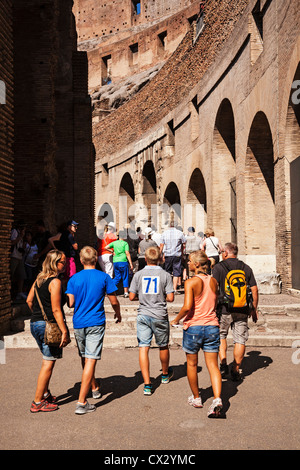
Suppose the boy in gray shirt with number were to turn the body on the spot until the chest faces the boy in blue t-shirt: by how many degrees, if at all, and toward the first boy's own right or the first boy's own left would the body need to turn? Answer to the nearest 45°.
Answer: approximately 135° to the first boy's own left

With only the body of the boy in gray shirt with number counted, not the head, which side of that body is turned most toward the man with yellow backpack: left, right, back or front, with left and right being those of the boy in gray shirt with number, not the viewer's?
right

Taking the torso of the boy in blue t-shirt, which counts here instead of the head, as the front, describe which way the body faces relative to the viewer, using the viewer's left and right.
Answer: facing away from the viewer

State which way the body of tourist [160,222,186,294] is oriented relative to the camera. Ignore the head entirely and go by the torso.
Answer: away from the camera

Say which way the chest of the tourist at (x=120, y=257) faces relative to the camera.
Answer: away from the camera

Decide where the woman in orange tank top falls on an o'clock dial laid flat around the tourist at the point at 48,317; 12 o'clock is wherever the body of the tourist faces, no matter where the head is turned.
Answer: The woman in orange tank top is roughly at 2 o'clock from the tourist.

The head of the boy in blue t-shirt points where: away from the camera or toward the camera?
away from the camera

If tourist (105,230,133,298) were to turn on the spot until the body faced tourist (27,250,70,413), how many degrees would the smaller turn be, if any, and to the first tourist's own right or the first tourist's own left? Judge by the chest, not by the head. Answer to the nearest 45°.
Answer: approximately 180°

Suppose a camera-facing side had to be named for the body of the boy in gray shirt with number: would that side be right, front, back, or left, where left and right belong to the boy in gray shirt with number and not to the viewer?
back

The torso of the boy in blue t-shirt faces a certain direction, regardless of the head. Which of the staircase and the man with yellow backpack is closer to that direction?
the staircase

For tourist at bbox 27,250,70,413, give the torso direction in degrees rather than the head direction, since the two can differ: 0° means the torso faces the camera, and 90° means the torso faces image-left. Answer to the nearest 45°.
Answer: approximately 225°

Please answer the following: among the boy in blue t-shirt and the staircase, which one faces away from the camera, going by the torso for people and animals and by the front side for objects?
the boy in blue t-shirt
